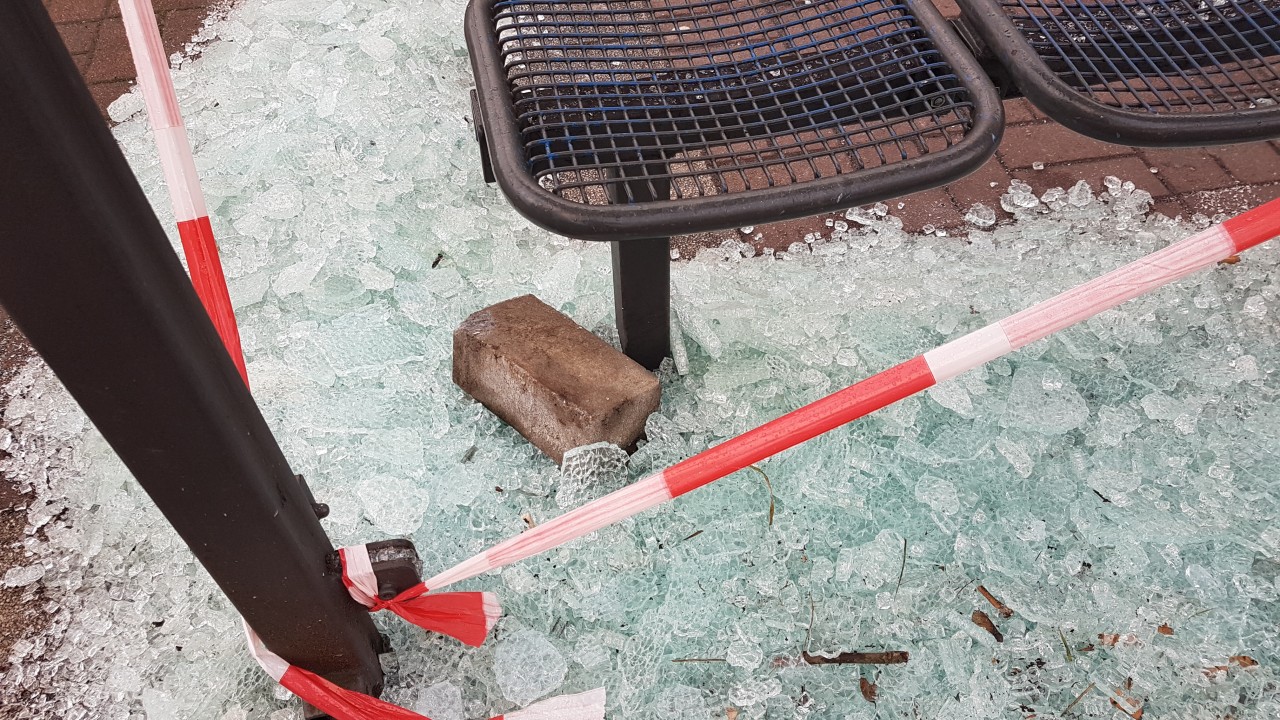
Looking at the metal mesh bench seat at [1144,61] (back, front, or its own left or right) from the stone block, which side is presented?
right

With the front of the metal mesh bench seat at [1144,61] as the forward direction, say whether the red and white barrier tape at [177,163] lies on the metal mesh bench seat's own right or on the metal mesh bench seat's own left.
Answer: on the metal mesh bench seat's own right

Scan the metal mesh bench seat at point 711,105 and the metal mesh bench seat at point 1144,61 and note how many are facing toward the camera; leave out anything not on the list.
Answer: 2

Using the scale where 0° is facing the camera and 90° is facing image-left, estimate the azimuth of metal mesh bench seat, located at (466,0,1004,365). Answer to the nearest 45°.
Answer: approximately 0°

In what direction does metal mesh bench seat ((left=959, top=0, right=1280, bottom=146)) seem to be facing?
toward the camera

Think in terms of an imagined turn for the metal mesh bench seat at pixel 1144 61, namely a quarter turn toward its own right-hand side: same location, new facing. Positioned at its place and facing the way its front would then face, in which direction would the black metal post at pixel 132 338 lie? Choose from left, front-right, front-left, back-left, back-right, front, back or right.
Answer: front-left

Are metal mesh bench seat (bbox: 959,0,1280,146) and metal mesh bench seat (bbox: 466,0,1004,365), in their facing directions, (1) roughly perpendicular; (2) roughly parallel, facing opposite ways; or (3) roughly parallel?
roughly parallel
